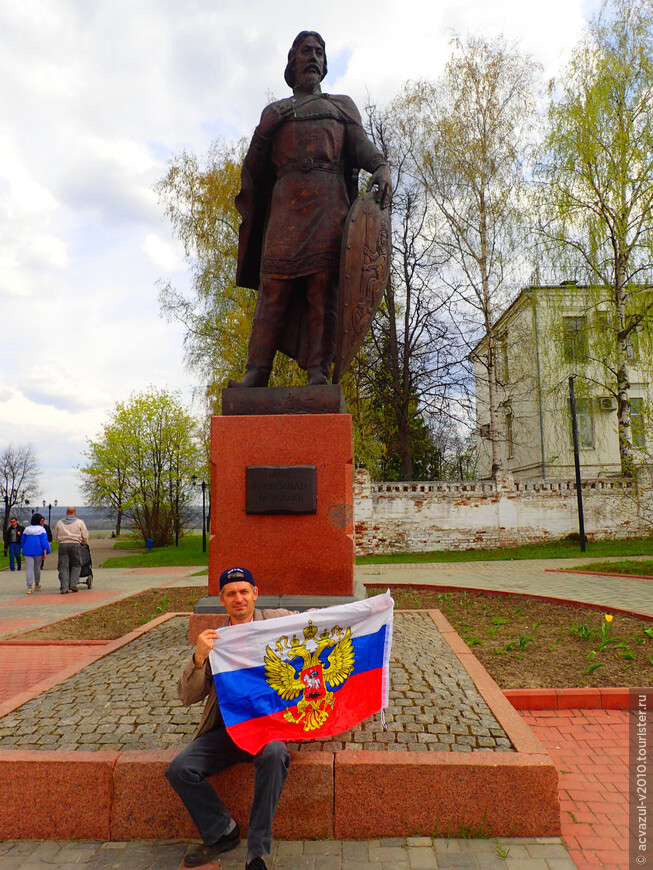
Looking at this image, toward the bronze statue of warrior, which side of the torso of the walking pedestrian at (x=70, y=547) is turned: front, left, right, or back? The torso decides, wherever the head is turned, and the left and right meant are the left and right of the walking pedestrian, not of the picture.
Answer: back

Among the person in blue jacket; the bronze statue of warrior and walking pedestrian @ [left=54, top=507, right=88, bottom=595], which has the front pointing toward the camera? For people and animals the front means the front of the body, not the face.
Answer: the bronze statue of warrior

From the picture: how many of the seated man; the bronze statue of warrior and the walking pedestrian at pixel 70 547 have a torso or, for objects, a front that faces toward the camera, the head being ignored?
2

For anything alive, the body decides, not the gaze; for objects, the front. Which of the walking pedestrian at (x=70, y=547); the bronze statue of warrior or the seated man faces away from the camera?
the walking pedestrian

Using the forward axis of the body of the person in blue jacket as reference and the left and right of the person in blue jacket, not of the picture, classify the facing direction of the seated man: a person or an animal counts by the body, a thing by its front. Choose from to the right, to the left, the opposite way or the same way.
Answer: the opposite way

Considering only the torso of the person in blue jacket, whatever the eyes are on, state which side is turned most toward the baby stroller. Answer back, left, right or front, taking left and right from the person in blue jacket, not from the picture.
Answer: right

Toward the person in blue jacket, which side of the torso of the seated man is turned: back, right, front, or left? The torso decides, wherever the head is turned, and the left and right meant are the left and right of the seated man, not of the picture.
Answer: back

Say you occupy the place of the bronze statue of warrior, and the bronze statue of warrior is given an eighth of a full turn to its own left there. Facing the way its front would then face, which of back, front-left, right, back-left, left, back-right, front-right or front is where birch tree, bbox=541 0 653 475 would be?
left

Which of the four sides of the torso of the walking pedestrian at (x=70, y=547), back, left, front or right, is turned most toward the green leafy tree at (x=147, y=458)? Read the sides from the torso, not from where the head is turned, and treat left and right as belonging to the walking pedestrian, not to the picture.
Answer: front

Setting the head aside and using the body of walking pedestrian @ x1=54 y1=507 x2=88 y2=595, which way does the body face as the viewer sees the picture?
away from the camera

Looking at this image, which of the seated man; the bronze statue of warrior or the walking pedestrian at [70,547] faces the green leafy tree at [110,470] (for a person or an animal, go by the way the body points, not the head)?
the walking pedestrian

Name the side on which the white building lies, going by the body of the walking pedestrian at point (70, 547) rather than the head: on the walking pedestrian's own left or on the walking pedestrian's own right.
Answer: on the walking pedestrian's own right

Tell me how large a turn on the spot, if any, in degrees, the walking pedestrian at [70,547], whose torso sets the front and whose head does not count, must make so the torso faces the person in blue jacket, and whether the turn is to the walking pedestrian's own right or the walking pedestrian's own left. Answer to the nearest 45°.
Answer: approximately 45° to the walking pedestrian's own left

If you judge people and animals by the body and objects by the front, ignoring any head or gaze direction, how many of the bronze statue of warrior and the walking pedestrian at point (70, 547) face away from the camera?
1
